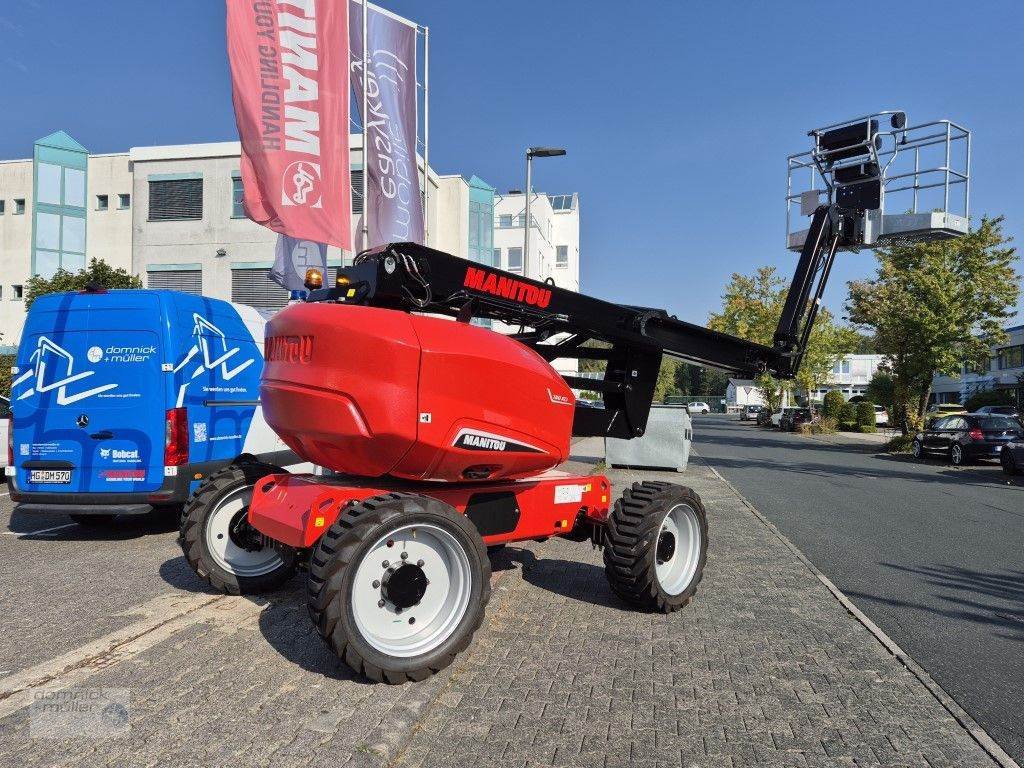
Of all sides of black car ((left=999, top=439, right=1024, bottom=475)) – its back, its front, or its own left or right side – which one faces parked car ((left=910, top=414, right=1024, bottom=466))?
front

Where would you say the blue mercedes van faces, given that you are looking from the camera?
facing away from the viewer and to the right of the viewer

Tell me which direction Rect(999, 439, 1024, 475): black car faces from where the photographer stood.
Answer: facing to the left of the viewer

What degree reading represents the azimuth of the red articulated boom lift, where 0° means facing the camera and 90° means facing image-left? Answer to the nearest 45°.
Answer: approximately 225°

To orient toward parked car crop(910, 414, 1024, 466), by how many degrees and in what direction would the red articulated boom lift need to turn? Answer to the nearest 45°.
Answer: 0° — it already faces it
